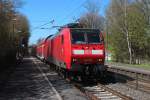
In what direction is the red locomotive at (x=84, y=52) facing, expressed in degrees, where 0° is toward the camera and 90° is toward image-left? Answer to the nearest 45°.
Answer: approximately 315°

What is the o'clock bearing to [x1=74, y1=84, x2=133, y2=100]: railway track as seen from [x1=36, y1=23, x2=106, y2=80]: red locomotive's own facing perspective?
The railway track is roughly at 1 o'clock from the red locomotive.
